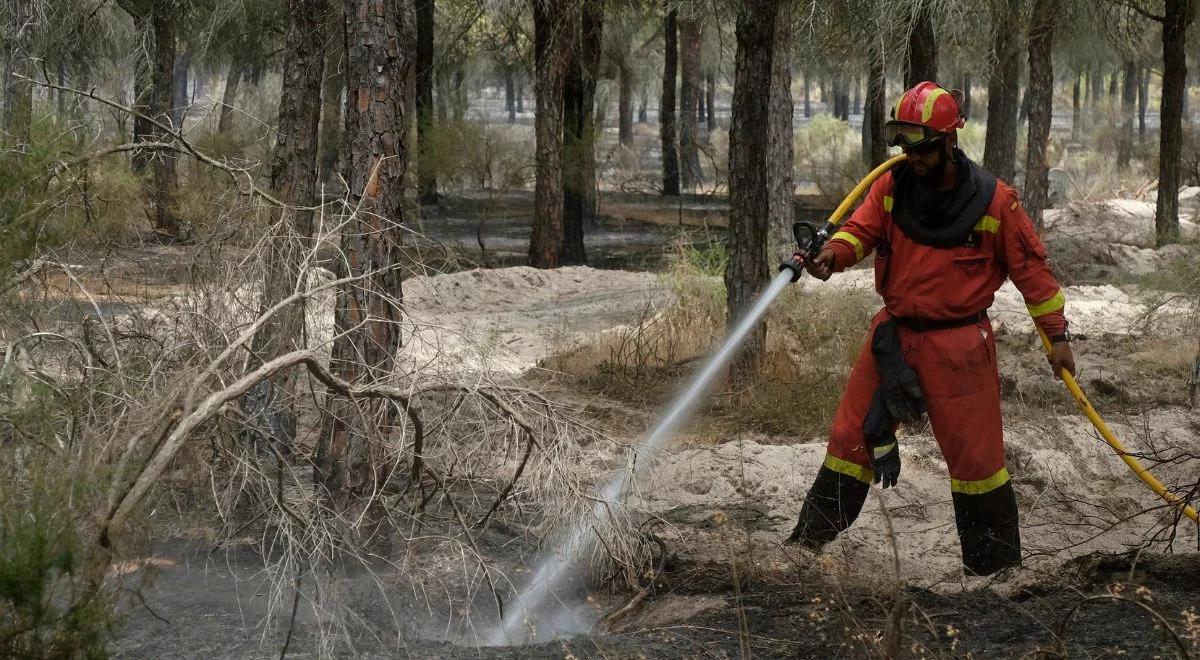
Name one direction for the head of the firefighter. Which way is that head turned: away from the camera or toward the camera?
toward the camera

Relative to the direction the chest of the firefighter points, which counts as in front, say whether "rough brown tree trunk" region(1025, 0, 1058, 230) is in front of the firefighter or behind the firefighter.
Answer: behind

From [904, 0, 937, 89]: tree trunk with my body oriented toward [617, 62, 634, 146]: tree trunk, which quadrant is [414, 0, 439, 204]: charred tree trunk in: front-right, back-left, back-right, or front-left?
front-left

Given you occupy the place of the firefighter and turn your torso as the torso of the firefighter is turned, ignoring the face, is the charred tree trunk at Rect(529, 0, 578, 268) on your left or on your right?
on your right

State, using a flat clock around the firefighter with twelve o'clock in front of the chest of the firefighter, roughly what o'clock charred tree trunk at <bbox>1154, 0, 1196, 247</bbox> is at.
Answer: The charred tree trunk is roughly at 5 o'clock from the firefighter.

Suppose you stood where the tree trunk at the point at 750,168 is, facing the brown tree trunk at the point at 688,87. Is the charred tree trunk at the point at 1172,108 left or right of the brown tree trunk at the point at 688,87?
right

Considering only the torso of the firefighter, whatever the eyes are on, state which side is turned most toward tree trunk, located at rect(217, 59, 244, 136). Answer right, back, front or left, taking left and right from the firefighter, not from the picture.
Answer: right

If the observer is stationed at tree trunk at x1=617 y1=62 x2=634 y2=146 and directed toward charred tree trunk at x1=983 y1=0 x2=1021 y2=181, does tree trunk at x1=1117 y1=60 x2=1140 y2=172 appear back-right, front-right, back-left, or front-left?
front-left

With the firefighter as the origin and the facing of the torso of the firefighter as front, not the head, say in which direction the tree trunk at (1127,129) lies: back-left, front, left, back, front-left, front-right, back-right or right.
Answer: back-right

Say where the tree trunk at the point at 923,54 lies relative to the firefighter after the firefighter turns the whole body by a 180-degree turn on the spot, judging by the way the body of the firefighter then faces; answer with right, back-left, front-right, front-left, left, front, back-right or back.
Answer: front-left

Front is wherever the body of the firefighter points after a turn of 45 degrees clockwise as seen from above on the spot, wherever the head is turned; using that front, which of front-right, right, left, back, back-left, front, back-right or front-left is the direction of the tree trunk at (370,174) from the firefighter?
front

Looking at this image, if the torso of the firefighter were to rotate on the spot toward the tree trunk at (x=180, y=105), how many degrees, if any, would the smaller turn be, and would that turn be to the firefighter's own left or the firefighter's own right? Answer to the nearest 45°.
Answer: approximately 90° to the firefighter's own right

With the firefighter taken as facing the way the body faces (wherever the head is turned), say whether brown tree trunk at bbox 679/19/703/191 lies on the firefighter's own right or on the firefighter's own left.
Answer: on the firefighter's own right
